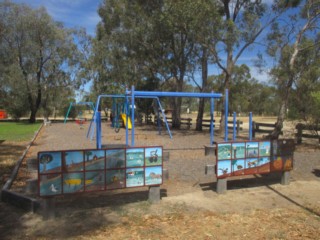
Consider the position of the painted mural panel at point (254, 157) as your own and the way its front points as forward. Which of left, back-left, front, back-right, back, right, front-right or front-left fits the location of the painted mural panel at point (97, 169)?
right

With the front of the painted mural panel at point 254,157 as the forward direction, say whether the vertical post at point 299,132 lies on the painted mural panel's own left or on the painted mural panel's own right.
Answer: on the painted mural panel's own left

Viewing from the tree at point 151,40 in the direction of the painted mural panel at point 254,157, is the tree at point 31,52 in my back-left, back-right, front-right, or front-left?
back-right

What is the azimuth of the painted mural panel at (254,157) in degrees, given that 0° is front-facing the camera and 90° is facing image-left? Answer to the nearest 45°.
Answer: approximately 315°

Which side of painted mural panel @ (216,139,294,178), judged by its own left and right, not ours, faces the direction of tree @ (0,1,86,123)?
back

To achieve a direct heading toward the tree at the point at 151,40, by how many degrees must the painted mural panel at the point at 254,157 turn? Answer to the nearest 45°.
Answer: approximately 180°
